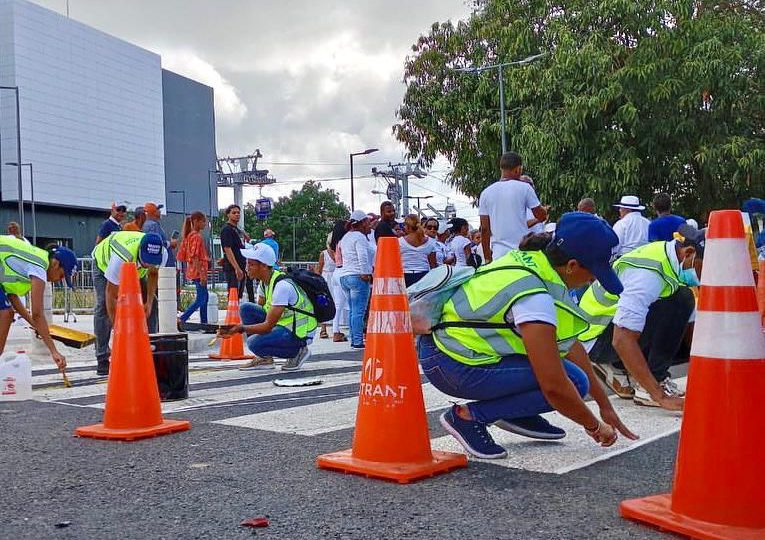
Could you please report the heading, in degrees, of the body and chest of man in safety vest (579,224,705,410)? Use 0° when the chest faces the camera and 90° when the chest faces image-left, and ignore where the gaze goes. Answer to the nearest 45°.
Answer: approximately 270°

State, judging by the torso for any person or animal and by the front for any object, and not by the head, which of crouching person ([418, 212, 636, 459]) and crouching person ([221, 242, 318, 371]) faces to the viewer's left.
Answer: crouching person ([221, 242, 318, 371])

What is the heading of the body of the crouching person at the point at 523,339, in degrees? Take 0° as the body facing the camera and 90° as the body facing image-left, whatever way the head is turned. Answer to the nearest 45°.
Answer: approximately 270°

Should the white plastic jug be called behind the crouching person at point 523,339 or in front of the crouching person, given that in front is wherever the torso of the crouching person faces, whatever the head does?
behind

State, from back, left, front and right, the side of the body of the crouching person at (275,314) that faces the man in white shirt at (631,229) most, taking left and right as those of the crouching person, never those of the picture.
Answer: back

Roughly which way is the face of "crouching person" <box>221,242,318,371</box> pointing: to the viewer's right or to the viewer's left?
to the viewer's left

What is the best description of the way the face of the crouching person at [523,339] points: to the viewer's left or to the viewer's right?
to the viewer's right

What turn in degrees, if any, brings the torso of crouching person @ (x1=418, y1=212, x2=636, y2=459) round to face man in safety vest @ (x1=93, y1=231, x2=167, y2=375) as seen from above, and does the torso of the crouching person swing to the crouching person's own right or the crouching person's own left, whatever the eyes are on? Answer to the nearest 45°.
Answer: approximately 135° to the crouching person's own left

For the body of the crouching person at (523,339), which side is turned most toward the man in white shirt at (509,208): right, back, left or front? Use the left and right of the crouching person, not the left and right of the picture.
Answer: left

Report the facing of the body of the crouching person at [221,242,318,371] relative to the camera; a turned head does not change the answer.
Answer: to the viewer's left

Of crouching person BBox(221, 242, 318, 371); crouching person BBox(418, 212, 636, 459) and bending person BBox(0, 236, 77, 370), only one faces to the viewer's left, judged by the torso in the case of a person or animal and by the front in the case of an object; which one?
crouching person BBox(221, 242, 318, 371)

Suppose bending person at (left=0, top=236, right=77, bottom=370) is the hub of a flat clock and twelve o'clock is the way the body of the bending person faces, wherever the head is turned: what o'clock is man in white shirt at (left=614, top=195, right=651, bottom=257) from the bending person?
The man in white shirt is roughly at 12 o'clock from the bending person.

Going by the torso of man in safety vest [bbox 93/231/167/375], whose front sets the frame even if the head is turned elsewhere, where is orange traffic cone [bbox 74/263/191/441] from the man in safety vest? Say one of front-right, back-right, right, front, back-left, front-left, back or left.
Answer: front-right

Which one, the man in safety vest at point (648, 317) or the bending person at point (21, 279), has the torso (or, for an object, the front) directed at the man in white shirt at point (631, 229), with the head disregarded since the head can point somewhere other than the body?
the bending person

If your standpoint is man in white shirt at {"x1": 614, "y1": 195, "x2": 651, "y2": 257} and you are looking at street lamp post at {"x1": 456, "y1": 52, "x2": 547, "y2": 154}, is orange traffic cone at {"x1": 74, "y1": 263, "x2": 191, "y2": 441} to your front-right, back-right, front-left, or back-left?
back-left

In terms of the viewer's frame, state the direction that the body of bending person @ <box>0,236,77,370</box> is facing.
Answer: to the viewer's right
